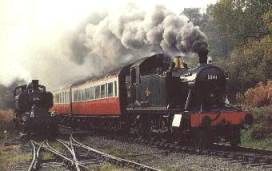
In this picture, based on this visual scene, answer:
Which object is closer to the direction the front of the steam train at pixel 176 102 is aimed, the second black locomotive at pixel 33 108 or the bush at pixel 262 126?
the bush

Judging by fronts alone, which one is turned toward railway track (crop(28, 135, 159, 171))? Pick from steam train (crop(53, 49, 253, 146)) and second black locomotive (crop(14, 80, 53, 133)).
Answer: the second black locomotive

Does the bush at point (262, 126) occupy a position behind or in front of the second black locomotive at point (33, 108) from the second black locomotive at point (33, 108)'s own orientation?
in front

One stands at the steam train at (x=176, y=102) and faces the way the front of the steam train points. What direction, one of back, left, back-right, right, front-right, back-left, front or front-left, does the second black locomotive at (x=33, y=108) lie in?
back

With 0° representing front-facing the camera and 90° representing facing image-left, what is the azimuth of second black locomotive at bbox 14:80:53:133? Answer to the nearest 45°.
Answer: approximately 0°

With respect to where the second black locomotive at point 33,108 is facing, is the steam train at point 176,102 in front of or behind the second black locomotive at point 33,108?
in front

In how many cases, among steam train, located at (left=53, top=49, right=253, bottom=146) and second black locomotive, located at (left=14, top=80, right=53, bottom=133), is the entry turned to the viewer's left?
0

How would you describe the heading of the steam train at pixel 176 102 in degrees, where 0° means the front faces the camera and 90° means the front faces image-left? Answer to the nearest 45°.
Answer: approximately 315°

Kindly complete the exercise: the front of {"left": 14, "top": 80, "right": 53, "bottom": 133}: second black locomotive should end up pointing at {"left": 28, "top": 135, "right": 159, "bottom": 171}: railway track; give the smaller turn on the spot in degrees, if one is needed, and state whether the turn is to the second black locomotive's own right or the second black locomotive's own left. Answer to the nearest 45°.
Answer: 0° — it already faces it
